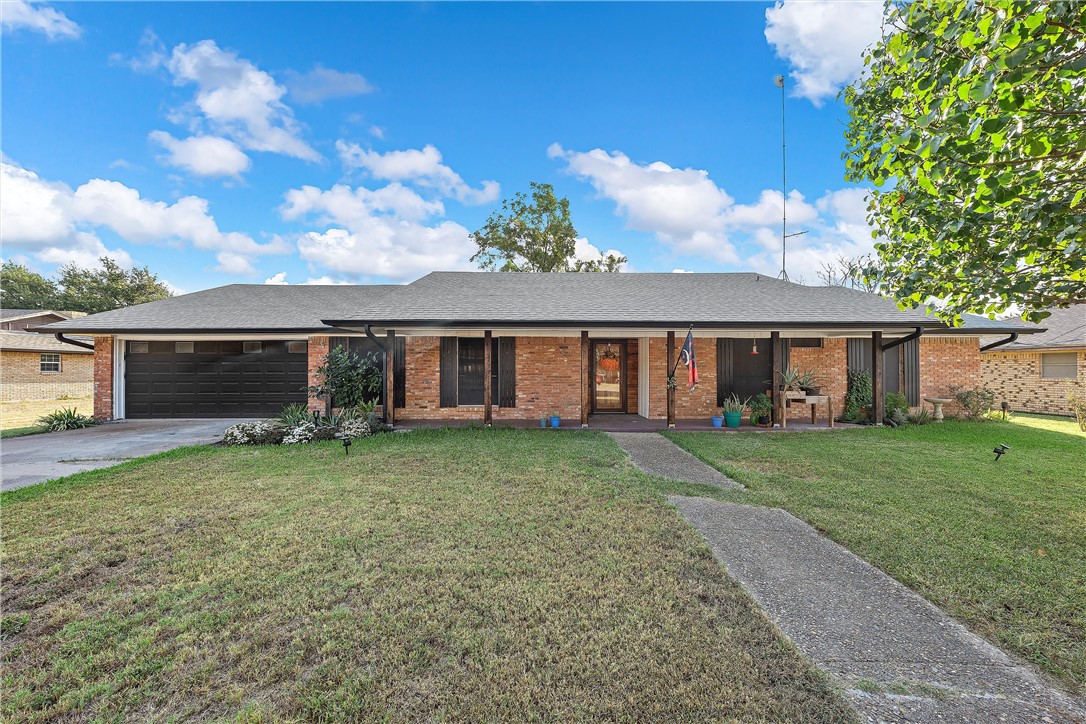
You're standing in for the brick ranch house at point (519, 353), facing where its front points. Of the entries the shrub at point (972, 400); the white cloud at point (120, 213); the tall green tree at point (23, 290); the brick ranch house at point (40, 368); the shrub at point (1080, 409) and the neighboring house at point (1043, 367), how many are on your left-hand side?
3

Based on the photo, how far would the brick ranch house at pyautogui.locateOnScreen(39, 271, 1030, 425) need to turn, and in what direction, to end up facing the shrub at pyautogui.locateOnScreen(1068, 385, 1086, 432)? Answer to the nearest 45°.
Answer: approximately 90° to its left

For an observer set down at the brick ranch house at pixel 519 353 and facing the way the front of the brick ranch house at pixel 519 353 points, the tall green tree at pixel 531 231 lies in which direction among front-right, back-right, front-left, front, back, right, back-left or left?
back

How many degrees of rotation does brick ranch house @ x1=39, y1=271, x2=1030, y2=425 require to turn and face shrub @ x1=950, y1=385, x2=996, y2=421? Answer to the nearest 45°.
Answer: approximately 90° to its left

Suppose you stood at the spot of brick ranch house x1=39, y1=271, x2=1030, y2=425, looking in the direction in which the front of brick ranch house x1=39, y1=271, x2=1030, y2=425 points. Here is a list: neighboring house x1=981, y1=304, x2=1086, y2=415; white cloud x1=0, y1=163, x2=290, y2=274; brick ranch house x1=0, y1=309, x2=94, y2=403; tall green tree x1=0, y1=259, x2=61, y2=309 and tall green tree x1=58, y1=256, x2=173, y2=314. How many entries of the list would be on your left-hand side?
1

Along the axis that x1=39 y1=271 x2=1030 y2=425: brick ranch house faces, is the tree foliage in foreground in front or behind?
in front

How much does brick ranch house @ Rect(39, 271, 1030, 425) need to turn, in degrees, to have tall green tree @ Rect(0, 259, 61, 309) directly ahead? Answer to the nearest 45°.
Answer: approximately 135° to its right

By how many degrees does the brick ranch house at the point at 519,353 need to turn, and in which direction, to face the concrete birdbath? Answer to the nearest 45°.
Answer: approximately 90° to its left

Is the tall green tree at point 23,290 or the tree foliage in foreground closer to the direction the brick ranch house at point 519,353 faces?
the tree foliage in foreground

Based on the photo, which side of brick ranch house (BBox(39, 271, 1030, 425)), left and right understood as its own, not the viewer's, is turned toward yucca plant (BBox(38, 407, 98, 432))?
right

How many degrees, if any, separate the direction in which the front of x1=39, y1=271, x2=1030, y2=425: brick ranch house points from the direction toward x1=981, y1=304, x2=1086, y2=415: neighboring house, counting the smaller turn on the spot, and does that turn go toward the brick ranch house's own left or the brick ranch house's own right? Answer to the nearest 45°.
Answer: approximately 90° to the brick ranch house's own left

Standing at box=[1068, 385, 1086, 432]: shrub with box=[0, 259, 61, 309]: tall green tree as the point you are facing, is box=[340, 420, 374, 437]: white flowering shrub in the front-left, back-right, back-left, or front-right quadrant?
front-left

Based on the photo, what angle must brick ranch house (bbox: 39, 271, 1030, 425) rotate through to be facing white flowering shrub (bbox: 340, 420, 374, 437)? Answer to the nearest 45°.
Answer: approximately 45° to its right

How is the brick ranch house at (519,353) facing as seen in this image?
toward the camera

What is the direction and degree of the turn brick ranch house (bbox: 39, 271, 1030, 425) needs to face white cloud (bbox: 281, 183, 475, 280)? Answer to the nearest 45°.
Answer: approximately 135° to its right

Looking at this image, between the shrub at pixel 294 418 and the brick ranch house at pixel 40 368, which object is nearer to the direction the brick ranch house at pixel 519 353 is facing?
the shrub
